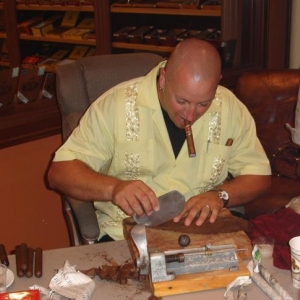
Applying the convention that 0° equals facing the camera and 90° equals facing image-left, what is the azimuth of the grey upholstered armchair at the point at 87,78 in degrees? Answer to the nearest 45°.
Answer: approximately 315°

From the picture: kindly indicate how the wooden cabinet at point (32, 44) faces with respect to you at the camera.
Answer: facing the viewer and to the right of the viewer

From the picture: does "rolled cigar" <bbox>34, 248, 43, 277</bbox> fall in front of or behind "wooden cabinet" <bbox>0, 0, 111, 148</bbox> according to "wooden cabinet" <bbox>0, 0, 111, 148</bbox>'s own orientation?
in front

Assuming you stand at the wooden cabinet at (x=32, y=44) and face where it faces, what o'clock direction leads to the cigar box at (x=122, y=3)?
The cigar box is roughly at 9 o'clock from the wooden cabinet.

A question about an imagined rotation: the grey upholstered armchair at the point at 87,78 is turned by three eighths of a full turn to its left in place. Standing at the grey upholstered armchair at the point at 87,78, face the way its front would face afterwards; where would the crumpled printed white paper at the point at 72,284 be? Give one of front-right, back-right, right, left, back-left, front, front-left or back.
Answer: back

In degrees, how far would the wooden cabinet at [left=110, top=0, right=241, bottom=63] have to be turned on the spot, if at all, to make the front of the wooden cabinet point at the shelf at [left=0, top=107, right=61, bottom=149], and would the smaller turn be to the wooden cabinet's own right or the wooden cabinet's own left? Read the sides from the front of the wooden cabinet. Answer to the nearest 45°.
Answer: approximately 45° to the wooden cabinet's own right

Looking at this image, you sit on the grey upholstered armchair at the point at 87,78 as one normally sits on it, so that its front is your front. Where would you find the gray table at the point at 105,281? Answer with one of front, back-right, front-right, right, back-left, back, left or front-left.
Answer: front-right

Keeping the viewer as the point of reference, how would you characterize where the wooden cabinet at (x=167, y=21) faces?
facing the viewer

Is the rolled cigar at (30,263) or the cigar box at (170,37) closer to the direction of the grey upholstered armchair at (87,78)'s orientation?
the rolled cigar

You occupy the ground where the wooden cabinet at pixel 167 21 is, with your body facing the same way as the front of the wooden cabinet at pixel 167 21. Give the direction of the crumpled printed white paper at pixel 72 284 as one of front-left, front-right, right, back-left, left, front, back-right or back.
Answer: front

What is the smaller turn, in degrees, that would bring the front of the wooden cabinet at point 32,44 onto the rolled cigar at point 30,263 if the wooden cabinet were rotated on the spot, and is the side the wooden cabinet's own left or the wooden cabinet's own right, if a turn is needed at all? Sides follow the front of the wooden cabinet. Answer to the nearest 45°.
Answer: approximately 45° to the wooden cabinet's own right

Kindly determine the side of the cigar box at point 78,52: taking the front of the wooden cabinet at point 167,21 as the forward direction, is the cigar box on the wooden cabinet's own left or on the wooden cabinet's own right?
on the wooden cabinet's own right

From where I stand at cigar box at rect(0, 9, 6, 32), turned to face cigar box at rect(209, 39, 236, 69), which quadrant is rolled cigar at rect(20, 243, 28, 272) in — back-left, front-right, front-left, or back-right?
front-right

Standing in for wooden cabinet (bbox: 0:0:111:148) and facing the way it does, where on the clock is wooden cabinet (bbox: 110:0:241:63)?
wooden cabinet (bbox: 110:0:241:63) is roughly at 9 o'clock from wooden cabinet (bbox: 0:0:111:148).

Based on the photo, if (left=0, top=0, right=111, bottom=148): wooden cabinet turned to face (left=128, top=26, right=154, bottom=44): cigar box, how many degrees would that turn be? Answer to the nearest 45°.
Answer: approximately 45° to its left

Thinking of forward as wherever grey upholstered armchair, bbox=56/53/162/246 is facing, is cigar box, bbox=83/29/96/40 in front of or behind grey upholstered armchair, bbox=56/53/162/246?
behind
